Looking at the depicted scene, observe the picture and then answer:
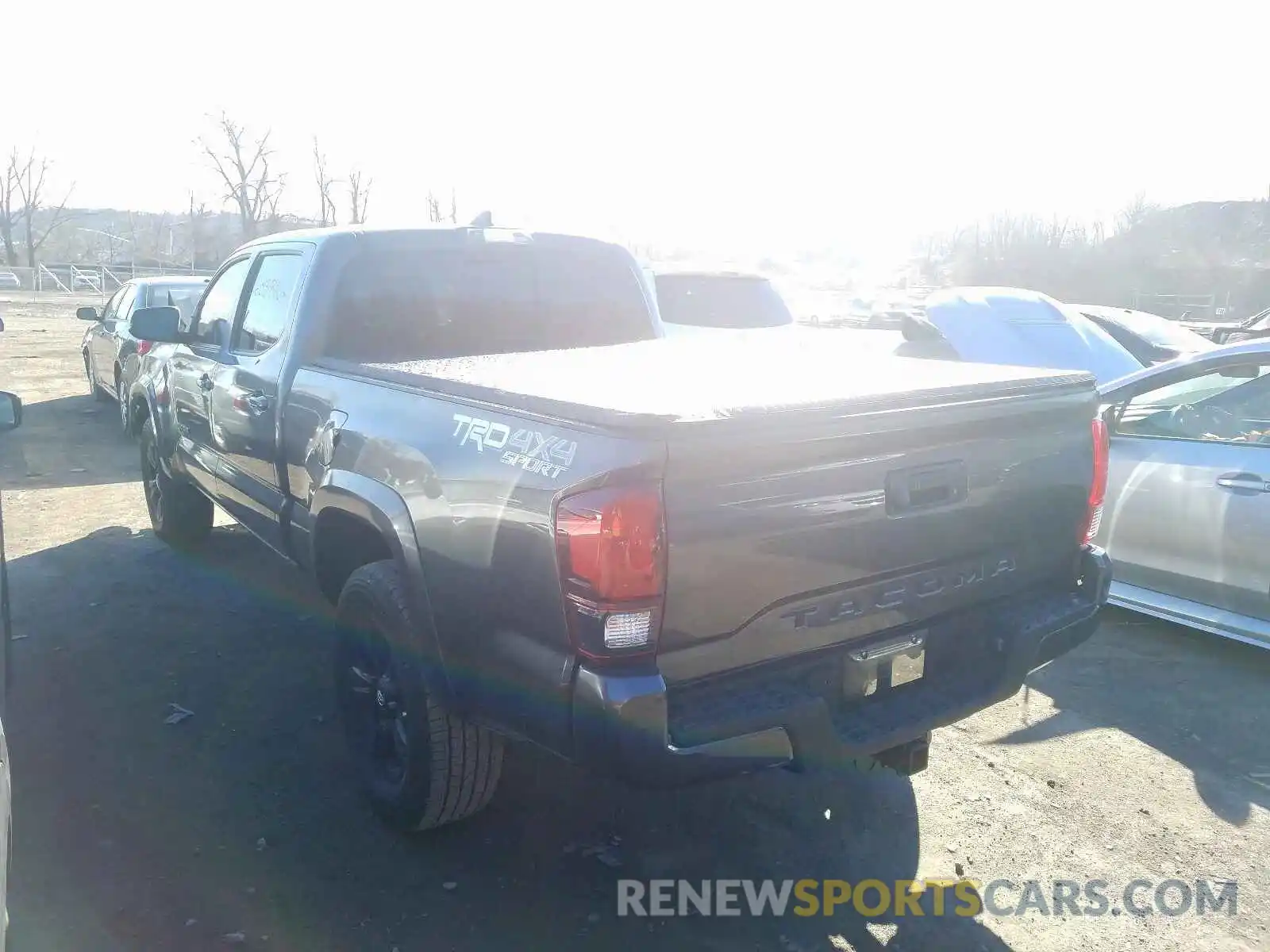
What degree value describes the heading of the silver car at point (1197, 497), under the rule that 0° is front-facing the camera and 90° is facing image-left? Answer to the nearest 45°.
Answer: approximately 135°

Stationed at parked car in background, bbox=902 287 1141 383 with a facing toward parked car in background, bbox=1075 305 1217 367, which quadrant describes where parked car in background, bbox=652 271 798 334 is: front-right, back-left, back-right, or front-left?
back-left

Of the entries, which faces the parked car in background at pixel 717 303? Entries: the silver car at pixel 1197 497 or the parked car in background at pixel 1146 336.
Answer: the silver car

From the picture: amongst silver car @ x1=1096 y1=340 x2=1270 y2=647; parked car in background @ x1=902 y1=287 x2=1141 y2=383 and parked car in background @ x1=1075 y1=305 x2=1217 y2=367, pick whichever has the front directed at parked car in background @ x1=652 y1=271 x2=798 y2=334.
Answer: the silver car

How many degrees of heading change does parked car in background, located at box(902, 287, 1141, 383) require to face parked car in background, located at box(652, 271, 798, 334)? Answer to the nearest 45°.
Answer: approximately 135° to its right

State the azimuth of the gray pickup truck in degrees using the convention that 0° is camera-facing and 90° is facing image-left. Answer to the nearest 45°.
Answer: approximately 135°

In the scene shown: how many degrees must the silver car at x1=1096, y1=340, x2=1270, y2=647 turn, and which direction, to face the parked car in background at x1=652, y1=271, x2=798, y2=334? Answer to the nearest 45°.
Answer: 0° — it already faces it

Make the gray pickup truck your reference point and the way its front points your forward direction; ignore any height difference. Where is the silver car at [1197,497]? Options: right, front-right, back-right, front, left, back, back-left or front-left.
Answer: right

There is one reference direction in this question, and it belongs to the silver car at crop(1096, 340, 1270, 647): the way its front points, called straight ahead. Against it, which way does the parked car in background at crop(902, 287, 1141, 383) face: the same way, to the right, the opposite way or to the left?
the opposite way

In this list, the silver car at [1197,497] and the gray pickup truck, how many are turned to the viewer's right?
0
